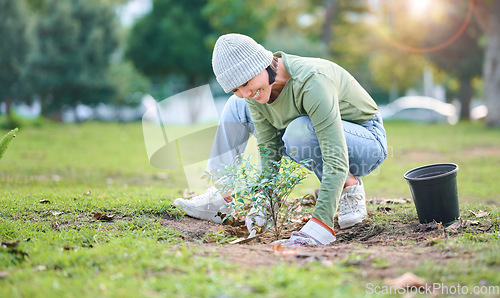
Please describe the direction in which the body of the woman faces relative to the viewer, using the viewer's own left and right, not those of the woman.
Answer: facing the viewer and to the left of the viewer

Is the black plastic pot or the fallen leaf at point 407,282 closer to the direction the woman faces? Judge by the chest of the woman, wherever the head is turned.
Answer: the fallen leaf

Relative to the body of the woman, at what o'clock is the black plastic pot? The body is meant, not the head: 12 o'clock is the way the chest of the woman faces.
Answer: The black plastic pot is roughly at 7 o'clock from the woman.

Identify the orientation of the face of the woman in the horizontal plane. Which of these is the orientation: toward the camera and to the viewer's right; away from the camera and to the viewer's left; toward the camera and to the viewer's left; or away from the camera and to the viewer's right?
toward the camera and to the viewer's left

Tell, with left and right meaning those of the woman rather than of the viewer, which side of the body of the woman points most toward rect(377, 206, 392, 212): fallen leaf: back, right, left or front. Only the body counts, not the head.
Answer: back

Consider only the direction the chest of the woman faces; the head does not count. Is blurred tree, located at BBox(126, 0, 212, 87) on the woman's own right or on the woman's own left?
on the woman's own right

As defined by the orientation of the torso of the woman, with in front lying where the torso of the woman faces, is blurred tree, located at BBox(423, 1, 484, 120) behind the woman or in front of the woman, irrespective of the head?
behind

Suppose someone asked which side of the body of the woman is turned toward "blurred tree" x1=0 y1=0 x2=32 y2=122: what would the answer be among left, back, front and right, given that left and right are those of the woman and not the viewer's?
right

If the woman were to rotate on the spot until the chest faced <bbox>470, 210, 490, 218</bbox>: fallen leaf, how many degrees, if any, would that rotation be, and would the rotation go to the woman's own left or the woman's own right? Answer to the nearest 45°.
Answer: approximately 180°

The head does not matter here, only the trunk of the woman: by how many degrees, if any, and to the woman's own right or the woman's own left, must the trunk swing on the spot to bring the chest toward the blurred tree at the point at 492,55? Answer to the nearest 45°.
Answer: approximately 180°

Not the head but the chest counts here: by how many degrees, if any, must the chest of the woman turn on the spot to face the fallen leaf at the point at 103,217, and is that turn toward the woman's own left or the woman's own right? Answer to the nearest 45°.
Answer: approximately 45° to the woman's own right
